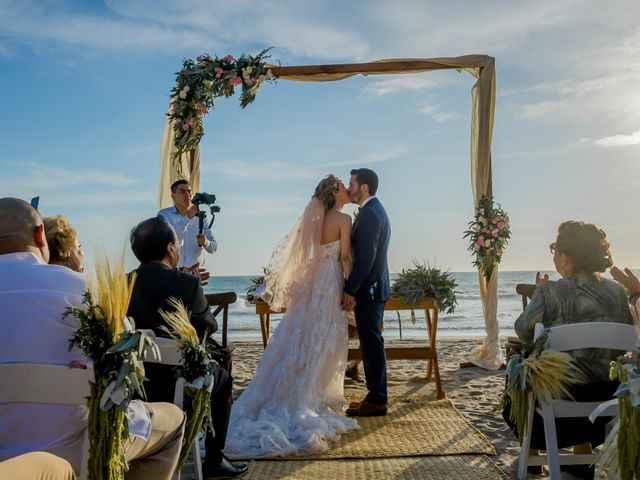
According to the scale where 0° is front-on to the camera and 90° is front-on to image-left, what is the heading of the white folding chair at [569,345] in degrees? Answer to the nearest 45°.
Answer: approximately 135°

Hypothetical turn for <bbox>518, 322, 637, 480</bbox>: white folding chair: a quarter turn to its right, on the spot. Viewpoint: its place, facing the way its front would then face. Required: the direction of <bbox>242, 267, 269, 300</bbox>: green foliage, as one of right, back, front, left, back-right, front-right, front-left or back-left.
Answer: left

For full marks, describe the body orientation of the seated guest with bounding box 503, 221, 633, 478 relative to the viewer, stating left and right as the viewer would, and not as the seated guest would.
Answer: facing away from the viewer and to the left of the viewer

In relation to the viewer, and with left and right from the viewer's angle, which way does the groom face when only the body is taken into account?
facing to the left of the viewer

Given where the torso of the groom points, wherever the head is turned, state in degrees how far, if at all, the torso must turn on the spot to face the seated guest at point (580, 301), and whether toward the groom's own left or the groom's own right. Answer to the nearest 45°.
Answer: approximately 135° to the groom's own left

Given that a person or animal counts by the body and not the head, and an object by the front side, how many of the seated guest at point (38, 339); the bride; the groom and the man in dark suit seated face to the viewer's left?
1

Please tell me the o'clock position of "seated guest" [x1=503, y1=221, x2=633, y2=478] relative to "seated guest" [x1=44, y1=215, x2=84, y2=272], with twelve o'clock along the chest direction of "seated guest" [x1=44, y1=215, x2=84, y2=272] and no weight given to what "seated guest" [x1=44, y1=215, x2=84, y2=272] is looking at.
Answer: "seated guest" [x1=503, y1=221, x2=633, y2=478] is roughly at 2 o'clock from "seated guest" [x1=44, y1=215, x2=84, y2=272].

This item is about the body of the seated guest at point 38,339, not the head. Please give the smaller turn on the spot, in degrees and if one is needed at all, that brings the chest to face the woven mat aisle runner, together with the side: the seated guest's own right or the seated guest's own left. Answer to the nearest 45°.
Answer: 0° — they already face it

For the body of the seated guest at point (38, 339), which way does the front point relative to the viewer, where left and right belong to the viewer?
facing away from the viewer and to the right of the viewer

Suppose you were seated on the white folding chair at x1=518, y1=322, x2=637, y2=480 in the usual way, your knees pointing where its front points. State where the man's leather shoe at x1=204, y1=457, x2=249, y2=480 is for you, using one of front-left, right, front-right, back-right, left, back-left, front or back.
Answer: front-left

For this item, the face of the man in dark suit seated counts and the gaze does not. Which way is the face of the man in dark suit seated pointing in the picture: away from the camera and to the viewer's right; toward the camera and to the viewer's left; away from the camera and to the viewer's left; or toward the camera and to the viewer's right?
away from the camera and to the viewer's right

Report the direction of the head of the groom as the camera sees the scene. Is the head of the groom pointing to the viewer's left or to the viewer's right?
to the viewer's left

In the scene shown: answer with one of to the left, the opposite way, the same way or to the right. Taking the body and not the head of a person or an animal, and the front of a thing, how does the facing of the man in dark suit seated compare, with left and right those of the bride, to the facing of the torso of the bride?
the same way

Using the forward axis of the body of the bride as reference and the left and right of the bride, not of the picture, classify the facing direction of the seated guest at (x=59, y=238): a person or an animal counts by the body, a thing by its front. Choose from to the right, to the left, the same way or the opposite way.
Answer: the same way
